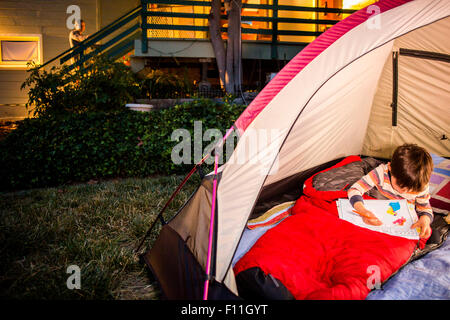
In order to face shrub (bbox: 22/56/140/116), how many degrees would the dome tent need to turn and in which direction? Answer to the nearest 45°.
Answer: approximately 135° to its right

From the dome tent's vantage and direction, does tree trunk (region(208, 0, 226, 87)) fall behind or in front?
behind

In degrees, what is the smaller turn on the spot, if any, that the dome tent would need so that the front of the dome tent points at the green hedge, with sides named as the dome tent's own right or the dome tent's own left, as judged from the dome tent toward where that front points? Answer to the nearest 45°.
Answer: approximately 135° to the dome tent's own right

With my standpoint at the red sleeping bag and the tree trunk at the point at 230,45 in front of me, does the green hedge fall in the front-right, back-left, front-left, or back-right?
front-left

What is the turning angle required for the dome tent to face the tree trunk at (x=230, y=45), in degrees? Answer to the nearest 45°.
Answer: approximately 180°

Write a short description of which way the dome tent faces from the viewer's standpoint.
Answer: facing the viewer
